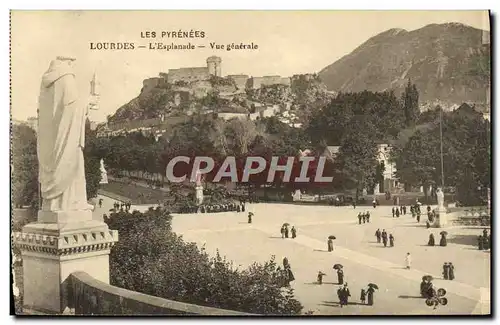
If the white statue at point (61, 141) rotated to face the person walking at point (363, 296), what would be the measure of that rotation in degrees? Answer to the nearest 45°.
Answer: approximately 45° to its right

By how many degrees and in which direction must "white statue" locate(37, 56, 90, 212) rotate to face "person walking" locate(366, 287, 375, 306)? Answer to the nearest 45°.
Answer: approximately 45° to its left

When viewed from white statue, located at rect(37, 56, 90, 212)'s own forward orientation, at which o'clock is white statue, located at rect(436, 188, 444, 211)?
white statue, located at rect(436, 188, 444, 211) is roughly at 2 o'clock from white statue, located at rect(37, 56, 90, 212).

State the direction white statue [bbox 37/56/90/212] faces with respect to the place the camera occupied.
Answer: facing away from the viewer and to the right of the viewer

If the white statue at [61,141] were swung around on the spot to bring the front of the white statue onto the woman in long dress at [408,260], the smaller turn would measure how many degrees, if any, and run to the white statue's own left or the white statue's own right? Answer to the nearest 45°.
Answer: approximately 45° to the white statue's own right

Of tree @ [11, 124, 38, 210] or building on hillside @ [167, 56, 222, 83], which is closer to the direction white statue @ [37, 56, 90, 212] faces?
the building on hillside
